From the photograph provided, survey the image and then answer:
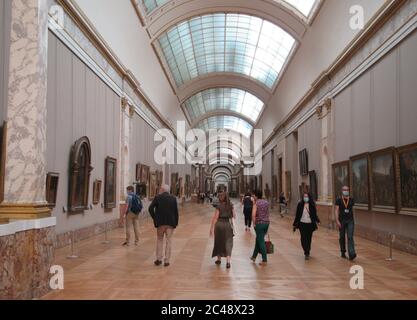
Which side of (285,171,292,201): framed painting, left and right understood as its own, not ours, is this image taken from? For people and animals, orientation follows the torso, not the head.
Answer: left

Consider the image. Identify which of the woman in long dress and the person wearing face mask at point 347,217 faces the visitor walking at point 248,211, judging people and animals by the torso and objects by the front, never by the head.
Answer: the woman in long dress

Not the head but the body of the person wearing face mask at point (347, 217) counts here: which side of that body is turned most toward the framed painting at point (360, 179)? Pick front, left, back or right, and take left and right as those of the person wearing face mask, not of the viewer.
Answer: back

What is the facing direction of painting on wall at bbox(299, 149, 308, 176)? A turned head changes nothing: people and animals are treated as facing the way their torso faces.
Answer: to the viewer's left

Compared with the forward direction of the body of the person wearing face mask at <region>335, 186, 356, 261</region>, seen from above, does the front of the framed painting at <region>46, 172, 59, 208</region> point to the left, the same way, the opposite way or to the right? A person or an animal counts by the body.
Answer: to the left

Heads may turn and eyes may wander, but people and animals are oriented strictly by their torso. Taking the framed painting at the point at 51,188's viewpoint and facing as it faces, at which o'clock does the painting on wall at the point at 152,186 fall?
The painting on wall is roughly at 8 o'clock from the framed painting.

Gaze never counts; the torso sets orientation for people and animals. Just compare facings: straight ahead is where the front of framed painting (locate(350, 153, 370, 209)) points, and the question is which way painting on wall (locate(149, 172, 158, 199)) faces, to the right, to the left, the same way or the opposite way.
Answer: the opposite way

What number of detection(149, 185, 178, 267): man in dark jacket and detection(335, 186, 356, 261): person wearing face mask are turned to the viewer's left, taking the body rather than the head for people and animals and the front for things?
0

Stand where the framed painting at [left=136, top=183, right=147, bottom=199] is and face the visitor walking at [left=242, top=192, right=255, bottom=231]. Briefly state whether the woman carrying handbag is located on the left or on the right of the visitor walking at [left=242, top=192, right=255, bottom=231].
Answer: right

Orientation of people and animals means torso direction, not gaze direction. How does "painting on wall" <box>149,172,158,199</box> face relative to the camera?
to the viewer's right

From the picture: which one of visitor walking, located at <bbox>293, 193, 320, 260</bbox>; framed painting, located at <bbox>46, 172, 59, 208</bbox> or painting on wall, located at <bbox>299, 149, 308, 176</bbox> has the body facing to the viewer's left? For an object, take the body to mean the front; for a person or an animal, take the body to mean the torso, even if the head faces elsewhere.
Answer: the painting on wall

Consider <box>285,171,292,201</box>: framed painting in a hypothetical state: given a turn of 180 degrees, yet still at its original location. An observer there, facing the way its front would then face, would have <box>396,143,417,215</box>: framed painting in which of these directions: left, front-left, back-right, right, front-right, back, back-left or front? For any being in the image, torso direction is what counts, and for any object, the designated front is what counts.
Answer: right

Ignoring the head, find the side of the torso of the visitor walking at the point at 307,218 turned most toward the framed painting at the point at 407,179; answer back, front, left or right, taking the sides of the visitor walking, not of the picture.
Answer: left

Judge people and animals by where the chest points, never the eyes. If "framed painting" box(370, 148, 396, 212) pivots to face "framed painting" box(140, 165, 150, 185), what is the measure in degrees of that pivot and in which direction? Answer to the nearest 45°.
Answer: approximately 90° to its right

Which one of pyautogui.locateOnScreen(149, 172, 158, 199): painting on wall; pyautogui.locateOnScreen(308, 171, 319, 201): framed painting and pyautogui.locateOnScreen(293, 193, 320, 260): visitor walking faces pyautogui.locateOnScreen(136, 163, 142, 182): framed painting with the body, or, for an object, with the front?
pyautogui.locateOnScreen(308, 171, 319, 201): framed painting

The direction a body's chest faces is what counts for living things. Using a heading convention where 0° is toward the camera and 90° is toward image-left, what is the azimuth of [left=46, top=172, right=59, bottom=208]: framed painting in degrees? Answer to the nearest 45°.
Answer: approximately 315°
